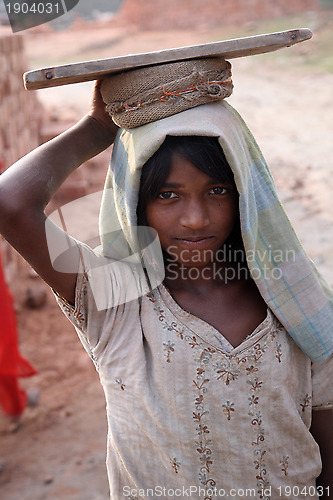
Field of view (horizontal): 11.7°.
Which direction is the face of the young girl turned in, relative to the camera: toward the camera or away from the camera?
toward the camera

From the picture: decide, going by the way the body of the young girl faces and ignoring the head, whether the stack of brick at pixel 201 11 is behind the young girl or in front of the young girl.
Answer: behind

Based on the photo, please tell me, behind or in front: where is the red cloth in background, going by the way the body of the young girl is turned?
behind

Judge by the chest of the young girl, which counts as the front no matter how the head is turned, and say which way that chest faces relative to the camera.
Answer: toward the camera

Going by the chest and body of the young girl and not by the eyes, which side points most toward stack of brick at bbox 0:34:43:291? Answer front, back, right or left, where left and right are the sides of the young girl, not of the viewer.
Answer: back
